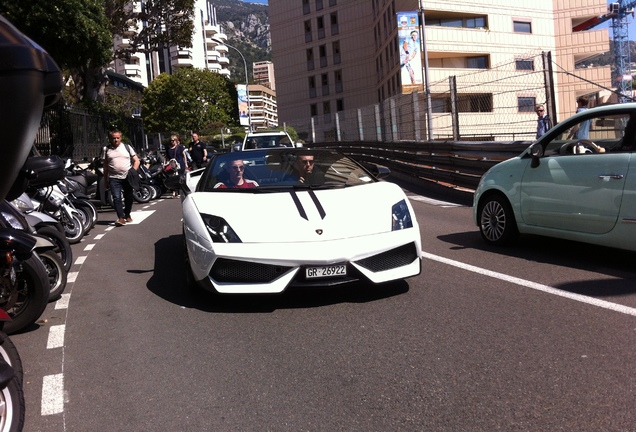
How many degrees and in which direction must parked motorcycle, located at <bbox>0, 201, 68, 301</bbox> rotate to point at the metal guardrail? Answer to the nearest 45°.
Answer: approximately 90° to its left

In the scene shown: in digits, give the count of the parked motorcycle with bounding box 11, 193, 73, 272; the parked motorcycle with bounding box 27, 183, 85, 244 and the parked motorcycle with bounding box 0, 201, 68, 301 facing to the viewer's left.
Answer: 0

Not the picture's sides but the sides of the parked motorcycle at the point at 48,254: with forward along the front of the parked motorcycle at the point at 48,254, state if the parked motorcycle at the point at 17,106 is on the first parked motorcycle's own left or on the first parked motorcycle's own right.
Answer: on the first parked motorcycle's own right

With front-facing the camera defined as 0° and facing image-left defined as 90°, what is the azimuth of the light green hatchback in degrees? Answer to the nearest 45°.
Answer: approximately 135°

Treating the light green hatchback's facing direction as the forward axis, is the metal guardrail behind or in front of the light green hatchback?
in front

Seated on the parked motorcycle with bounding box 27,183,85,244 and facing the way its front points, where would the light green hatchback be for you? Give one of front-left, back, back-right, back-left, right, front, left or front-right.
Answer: front

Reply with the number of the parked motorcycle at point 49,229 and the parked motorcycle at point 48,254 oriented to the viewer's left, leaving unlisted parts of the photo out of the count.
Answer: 0

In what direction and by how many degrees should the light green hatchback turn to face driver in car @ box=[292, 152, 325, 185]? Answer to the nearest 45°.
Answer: approximately 45° to its left

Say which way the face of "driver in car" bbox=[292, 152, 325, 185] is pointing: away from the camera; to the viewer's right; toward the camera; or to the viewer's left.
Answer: toward the camera

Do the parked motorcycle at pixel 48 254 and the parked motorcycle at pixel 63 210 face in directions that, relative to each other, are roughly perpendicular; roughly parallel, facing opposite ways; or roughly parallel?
roughly parallel

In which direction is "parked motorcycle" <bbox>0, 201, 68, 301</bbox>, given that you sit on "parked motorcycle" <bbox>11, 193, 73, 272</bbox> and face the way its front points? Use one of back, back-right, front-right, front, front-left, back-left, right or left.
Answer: front-right

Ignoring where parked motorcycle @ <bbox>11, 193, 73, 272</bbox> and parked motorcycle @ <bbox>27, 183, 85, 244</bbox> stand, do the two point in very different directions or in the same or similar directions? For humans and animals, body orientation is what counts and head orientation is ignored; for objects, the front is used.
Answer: same or similar directions

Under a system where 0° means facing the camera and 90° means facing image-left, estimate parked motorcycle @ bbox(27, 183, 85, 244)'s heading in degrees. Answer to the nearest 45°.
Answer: approximately 315°

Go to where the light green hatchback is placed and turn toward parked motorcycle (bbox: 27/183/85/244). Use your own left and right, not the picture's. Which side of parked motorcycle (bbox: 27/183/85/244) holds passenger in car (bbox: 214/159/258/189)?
left
